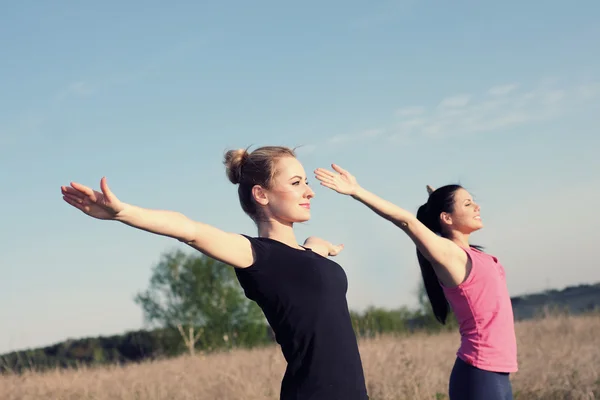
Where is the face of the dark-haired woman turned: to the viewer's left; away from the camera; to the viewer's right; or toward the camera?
to the viewer's right

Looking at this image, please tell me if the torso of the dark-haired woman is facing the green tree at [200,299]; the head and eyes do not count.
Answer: no

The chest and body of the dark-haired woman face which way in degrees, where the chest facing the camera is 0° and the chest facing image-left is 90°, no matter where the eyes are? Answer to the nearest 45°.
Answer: approximately 270°
